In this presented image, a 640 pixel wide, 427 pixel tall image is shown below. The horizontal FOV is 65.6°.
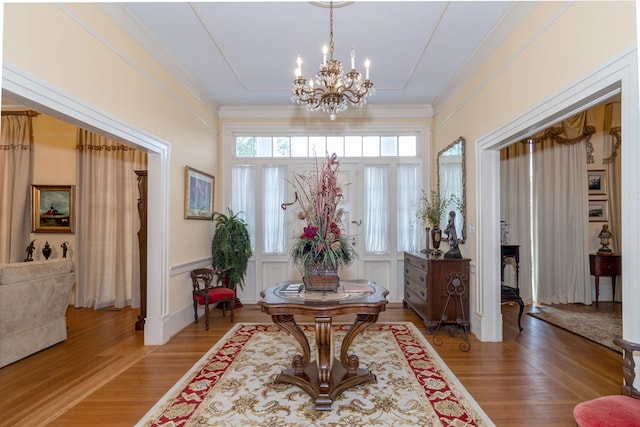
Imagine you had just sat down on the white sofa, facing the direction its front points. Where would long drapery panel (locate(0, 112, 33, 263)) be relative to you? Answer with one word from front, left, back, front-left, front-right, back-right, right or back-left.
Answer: front-right

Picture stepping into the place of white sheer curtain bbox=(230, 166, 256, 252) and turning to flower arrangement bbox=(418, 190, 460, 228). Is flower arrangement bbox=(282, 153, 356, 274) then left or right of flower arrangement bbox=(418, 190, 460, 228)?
right

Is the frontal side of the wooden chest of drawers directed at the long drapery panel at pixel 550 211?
no

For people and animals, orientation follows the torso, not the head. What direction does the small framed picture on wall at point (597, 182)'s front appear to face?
toward the camera

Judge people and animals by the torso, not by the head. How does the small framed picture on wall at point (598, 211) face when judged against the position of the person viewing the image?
facing the viewer

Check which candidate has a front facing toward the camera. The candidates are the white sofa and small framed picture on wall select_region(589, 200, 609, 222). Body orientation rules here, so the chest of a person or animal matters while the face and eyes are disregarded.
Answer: the small framed picture on wall

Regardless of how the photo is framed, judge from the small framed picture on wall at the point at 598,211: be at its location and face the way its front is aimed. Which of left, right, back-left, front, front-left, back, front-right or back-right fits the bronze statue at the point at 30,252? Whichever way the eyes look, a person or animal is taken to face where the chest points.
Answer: front-right

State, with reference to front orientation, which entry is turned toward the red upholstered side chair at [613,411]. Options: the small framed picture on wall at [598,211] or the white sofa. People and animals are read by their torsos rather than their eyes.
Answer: the small framed picture on wall

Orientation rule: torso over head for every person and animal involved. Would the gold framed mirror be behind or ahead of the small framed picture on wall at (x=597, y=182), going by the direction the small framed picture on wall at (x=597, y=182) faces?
ahead

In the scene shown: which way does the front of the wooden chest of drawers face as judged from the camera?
facing the viewer and to the left of the viewer

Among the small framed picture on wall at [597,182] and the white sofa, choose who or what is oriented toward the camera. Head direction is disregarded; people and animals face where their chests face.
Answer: the small framed picture on wall

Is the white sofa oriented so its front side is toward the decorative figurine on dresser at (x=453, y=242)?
no

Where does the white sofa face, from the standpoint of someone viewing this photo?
facing away from the viewer and to the left of the viewer
